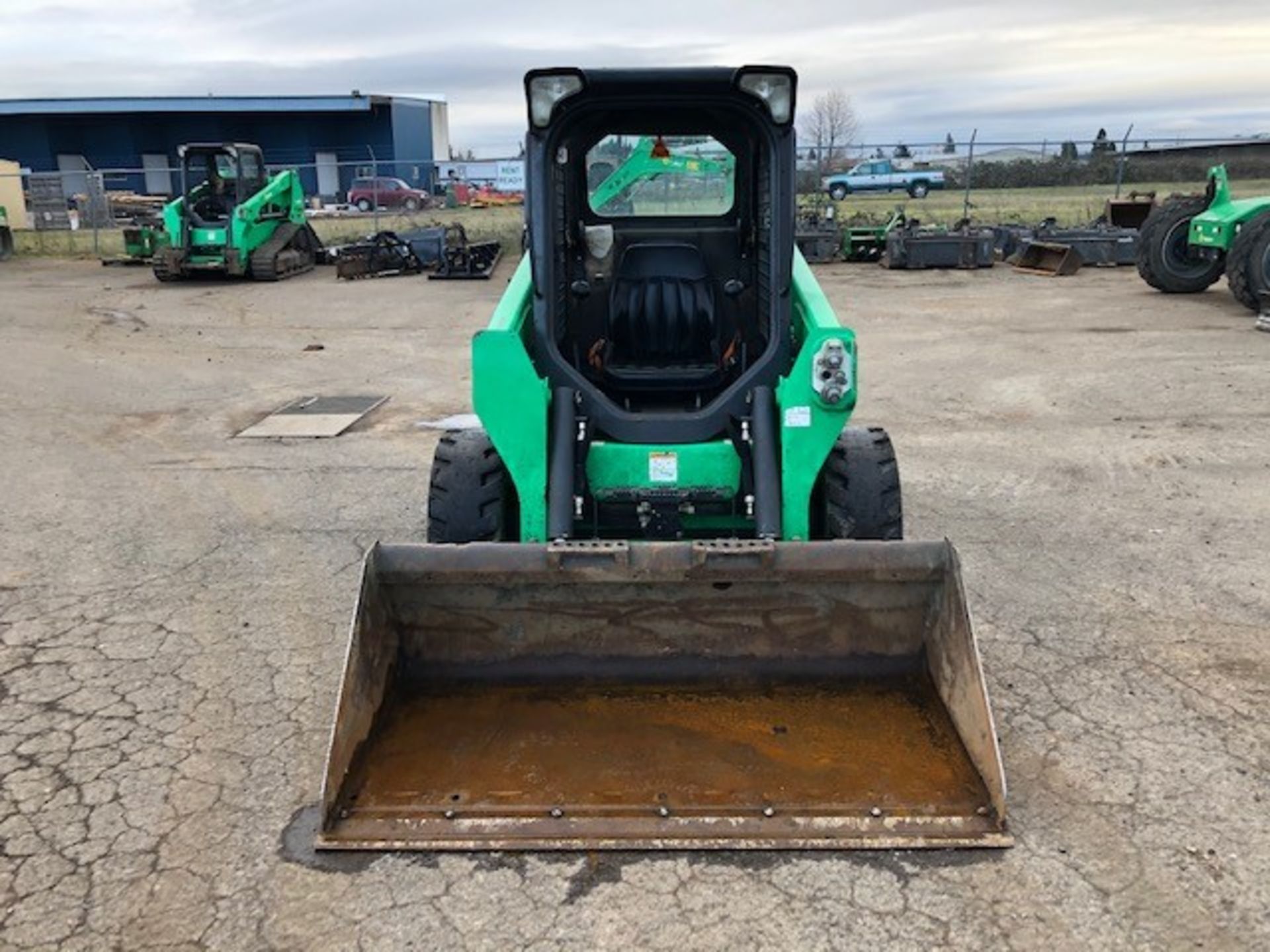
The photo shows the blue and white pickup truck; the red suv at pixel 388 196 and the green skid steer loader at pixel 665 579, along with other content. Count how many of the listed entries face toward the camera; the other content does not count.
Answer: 1

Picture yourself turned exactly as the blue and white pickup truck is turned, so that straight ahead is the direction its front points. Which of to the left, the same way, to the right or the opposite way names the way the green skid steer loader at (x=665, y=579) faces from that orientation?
to the left

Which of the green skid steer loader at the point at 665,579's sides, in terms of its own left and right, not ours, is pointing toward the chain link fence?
back

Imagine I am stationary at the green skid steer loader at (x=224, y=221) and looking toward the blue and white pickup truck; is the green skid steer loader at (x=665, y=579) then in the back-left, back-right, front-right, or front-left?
back-right

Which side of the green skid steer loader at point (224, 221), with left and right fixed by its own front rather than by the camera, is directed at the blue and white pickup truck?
back

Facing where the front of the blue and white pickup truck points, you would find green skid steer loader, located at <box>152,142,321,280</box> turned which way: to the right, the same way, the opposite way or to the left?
to the left
